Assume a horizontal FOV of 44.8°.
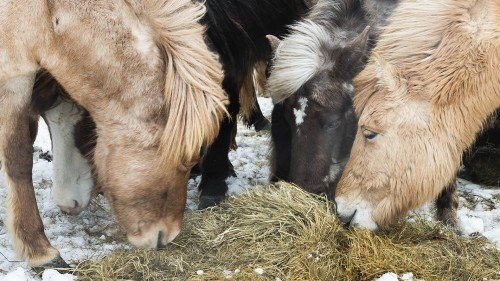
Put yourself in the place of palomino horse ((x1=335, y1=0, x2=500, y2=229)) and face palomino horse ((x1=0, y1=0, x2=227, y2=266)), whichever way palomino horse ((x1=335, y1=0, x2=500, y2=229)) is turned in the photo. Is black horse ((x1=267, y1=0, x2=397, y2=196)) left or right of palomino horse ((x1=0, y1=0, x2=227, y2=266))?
right

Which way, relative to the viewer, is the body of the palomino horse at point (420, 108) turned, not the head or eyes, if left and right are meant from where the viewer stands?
facing to the left of the viewer

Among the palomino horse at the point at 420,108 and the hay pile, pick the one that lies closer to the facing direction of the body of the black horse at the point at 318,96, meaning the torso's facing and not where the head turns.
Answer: the hay pile

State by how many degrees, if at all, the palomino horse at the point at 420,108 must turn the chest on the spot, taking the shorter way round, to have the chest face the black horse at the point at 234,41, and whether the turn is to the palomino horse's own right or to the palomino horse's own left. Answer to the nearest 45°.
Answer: approximately 45° to the palomino horse's own right

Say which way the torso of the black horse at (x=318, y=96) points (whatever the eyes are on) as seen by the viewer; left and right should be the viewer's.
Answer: facing the viewer and to the left of the viewer

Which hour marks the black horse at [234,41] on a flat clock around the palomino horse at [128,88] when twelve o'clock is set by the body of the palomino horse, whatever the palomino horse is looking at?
The black horse is roughly at 10 o'clock from the palomino horse.

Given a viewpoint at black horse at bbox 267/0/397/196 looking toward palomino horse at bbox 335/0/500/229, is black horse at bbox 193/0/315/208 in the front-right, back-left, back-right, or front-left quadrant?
back-left

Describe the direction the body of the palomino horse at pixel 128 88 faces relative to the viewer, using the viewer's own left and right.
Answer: facing to the right of the viewer

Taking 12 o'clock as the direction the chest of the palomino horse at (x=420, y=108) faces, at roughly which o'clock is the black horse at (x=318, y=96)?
The black horse is roughly at 1 o'clock from the palomino horse.

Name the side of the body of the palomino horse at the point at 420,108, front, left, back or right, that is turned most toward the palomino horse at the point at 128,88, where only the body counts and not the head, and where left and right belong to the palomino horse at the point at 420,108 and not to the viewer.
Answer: front
